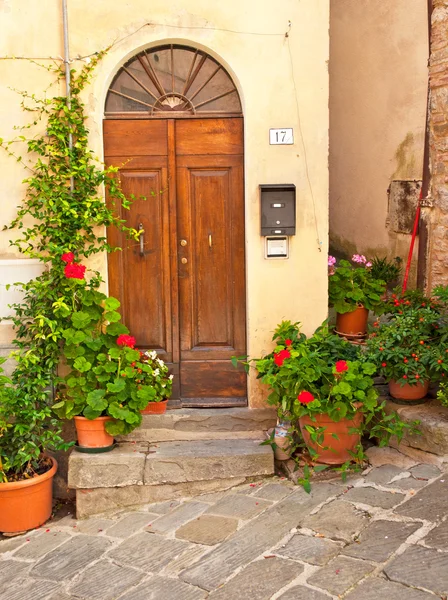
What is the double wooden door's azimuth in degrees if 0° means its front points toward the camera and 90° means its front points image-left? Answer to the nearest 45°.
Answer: approximately 0°

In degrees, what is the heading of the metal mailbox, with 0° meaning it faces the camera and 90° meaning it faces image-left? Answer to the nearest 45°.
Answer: approximately 0°

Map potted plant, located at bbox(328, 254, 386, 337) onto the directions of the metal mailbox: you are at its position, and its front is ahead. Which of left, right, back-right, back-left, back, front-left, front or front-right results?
back-left

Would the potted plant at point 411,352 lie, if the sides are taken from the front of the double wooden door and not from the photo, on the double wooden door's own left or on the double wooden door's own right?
on the double wooden door's own left

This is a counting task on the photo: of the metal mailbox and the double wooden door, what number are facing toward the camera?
2
